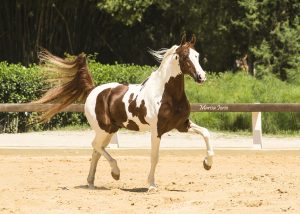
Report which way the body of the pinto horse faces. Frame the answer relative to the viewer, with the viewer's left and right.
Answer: facing the viewer and to the right of the viewer
